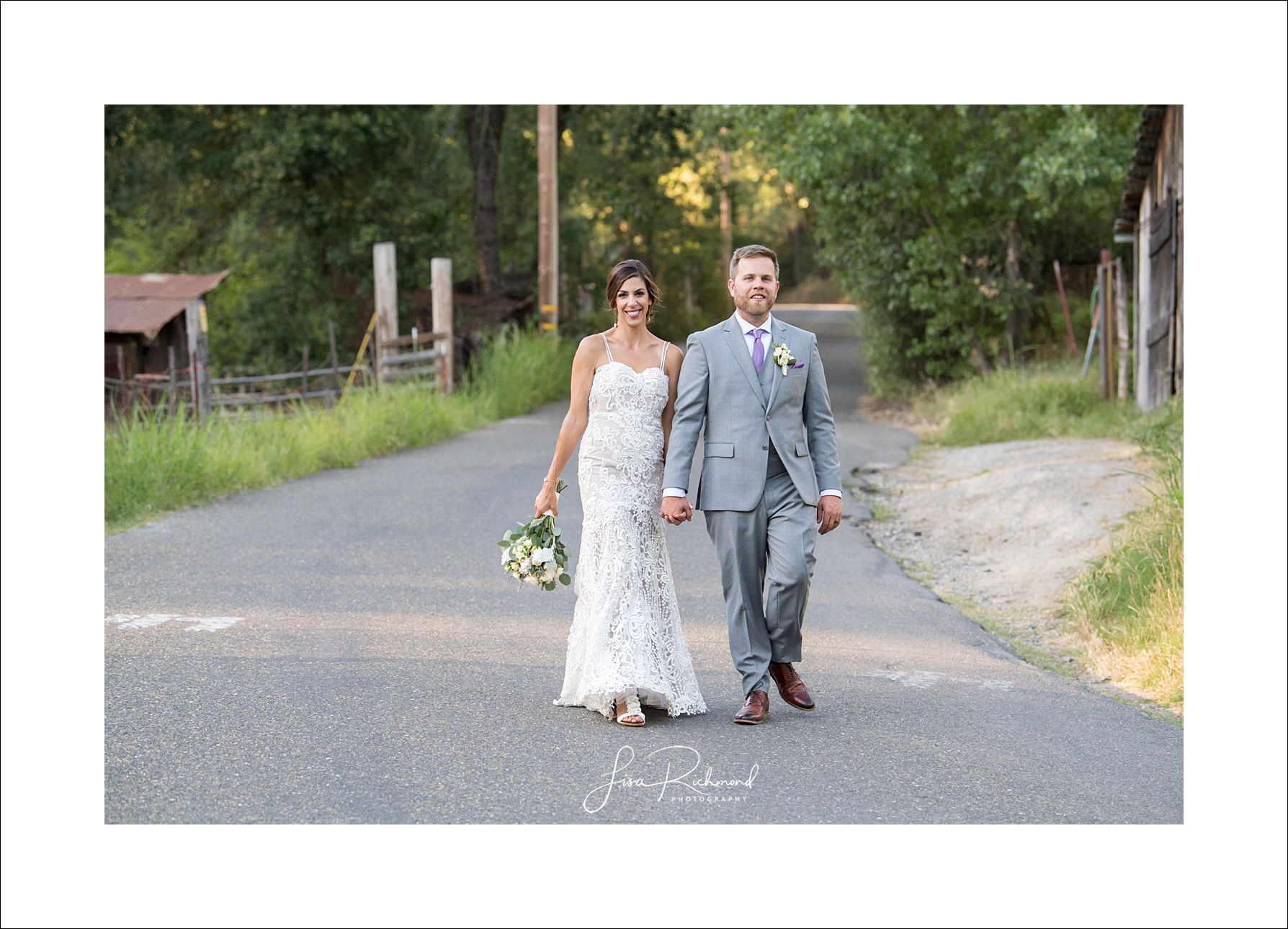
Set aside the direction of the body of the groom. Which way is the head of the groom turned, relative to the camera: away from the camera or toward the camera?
toward the camera

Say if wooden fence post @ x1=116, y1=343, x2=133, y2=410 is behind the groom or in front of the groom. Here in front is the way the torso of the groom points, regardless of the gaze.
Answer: behind

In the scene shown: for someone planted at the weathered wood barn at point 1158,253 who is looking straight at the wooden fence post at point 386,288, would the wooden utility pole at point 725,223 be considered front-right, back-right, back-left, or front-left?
front-right

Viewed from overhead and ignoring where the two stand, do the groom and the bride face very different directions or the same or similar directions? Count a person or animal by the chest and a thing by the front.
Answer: same or similar directions

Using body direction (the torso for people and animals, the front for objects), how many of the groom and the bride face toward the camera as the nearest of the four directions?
2

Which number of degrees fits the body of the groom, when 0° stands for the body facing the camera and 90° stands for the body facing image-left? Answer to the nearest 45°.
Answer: approximately 0°

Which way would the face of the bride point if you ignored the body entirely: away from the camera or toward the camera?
toward the camera

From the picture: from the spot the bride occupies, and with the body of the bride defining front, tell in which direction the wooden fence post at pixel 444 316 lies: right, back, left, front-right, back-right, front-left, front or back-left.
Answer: back

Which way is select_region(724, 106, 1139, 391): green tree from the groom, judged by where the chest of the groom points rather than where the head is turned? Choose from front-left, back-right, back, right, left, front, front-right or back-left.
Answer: back

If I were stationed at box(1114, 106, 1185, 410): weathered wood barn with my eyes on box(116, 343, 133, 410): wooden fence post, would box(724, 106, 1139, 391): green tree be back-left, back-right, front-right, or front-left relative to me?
front-right

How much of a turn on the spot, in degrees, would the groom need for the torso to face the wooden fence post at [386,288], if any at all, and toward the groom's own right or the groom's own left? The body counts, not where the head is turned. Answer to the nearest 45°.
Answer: approximately 180°

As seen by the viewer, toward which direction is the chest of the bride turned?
toward the camera
